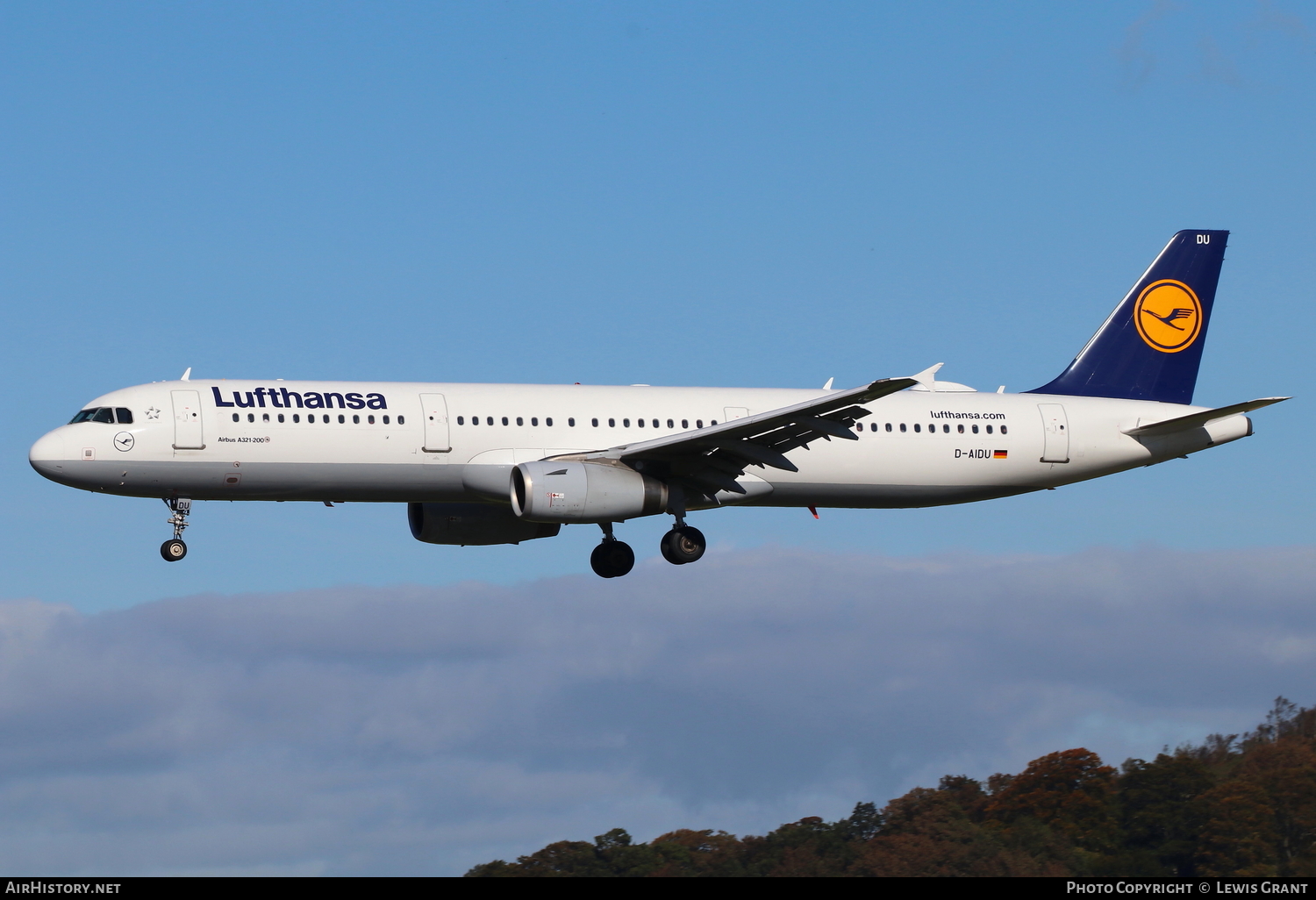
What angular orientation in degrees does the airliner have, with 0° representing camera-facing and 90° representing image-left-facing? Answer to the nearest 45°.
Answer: approximately 90°
